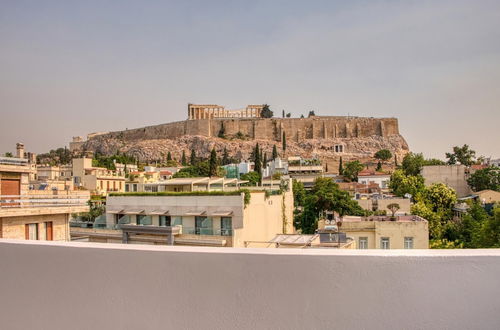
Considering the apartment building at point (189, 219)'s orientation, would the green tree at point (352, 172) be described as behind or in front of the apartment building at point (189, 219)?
behind

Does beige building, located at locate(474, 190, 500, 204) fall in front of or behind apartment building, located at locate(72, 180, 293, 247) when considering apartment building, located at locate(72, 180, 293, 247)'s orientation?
behind

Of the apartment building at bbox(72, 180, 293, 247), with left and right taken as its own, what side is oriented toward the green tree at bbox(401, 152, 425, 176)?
back

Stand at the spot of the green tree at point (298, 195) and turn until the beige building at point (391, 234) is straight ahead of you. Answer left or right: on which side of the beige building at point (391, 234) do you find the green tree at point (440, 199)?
left

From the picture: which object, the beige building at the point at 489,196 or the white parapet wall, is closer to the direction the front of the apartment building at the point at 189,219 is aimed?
the white parapet wall

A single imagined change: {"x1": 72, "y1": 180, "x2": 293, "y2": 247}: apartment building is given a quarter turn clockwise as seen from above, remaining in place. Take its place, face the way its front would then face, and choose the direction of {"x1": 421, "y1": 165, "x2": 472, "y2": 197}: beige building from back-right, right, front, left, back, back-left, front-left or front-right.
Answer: right

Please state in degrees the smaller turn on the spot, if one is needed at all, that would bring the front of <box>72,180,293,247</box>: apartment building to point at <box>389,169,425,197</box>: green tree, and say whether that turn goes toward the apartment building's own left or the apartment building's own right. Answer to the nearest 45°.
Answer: approximately 180°

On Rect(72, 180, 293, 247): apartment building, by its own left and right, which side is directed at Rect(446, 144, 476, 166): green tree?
back

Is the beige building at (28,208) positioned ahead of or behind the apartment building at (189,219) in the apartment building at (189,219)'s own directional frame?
ahead

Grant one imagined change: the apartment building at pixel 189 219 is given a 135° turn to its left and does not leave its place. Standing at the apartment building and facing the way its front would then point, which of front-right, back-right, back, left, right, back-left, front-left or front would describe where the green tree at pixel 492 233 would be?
front

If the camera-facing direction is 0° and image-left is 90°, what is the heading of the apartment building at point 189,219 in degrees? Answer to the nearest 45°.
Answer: approximately 45°
